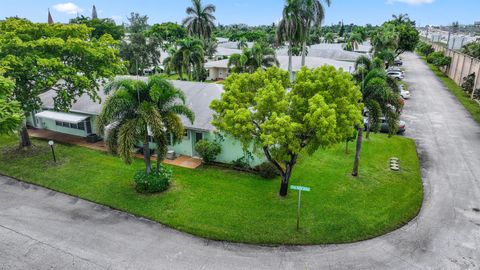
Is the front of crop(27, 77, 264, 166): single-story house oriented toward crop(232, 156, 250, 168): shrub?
no

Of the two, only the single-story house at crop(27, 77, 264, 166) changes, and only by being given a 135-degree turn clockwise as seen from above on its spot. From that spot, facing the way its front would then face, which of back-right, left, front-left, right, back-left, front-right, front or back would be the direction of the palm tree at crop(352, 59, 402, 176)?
back-right

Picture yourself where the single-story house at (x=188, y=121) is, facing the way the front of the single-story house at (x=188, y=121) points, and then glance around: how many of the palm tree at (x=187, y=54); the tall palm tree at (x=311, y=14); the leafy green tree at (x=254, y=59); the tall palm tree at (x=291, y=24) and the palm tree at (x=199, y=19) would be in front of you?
0

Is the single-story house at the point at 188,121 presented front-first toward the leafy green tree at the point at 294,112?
no

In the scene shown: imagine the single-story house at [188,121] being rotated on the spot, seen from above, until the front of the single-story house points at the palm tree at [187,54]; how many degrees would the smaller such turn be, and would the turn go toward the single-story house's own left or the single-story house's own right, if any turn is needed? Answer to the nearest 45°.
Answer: approximately 135° to the single-story house's own right

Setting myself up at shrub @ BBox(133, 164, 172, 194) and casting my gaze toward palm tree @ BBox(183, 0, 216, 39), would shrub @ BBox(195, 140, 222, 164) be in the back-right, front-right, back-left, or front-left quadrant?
front-right

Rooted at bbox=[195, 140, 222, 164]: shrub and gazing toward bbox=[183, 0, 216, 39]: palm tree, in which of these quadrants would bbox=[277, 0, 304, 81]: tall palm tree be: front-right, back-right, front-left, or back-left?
front-right

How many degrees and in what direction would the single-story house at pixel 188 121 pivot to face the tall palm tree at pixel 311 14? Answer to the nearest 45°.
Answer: approximately 180°

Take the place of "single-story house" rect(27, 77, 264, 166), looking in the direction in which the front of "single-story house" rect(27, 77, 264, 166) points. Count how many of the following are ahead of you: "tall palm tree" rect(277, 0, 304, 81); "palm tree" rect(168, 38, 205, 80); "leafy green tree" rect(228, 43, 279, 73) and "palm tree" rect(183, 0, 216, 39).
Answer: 0

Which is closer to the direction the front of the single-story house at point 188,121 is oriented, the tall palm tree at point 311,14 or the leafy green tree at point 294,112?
the leafy green tree

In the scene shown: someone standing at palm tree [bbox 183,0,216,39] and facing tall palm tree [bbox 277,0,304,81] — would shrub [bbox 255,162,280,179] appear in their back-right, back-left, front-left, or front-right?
front-right

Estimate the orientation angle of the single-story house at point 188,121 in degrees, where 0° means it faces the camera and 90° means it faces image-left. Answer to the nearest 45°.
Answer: approximately 45°

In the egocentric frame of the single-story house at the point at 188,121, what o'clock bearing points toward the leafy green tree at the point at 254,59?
The leafy green tree is roughly at 6 o'clock from the single-story house.

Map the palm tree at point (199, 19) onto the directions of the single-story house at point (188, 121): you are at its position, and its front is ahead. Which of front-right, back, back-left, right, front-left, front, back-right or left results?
back-right

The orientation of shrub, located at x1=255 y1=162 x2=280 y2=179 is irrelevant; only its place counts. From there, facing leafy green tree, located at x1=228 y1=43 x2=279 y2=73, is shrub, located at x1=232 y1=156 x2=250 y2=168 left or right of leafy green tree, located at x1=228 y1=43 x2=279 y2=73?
left

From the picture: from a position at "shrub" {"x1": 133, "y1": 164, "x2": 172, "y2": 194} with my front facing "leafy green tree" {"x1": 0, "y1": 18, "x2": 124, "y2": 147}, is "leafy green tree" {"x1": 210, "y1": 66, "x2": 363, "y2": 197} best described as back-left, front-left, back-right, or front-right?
back-right

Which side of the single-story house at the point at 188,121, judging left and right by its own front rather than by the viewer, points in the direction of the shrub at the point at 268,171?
left

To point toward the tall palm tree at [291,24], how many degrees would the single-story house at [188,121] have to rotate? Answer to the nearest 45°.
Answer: approximately 180°
